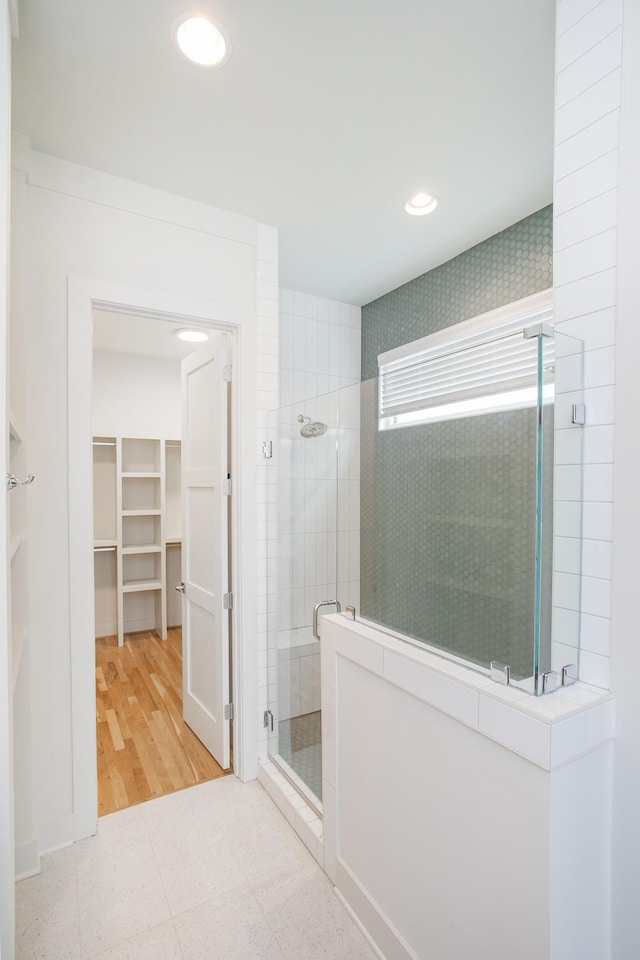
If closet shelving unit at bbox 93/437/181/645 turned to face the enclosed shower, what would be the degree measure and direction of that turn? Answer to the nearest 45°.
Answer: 0° — it already faces it

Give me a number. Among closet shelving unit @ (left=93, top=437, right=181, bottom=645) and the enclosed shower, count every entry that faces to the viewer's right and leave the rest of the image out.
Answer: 0

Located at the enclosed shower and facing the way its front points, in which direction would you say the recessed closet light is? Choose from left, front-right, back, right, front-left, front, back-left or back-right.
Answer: right

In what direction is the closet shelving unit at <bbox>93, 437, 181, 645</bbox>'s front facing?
toward the camera

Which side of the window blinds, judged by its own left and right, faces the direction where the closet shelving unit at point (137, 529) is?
right

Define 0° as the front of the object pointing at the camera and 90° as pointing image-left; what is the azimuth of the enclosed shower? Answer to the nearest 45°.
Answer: approximately 45°

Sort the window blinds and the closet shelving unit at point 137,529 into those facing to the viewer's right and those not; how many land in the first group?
0

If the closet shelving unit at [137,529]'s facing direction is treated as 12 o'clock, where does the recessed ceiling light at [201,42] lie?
The recessed ceiling light is roughly at 12 o'clock from the closet shelving unit.

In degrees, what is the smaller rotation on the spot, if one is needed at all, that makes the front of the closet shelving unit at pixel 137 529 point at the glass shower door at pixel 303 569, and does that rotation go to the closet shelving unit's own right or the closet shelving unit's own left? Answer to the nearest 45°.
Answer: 0° — it already faces it

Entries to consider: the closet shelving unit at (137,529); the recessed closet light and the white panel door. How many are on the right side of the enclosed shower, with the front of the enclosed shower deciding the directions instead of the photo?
3
